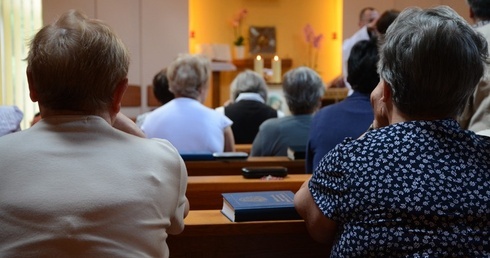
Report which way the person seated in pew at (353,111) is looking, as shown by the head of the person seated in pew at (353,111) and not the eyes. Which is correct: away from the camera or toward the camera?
away from the camera

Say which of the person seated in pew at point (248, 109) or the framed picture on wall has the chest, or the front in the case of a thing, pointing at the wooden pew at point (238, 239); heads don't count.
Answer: the framed picture on wall

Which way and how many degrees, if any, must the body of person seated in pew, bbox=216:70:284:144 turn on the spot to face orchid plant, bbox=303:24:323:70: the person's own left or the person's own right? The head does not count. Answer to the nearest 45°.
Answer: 0° — they already face it

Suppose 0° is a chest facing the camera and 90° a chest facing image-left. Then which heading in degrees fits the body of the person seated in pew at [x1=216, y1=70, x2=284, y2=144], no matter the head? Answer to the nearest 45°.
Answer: approximately 180°

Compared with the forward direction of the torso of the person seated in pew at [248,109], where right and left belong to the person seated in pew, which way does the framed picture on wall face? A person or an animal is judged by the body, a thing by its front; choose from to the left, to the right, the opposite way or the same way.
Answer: the opposite way

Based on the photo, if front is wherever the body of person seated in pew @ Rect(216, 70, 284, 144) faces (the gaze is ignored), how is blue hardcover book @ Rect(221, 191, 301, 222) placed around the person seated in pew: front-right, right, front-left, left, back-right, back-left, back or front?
back

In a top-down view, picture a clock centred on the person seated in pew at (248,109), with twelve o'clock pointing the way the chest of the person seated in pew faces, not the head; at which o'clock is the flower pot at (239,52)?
The flower pot is roughly at 12 o'clock from the person seated in pew.

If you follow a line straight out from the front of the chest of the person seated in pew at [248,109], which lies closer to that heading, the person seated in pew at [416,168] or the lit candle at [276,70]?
the lit candle

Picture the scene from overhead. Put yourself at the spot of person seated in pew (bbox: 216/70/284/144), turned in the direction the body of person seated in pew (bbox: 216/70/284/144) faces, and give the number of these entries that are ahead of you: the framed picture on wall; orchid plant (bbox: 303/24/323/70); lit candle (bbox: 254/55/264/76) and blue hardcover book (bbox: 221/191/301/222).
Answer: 3

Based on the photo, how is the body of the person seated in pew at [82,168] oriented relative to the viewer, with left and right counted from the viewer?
facing away from the viewer

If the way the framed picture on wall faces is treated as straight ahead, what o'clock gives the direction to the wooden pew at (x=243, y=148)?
The wooden pew is roughly at 12 o'clock from the framed picture on wall.

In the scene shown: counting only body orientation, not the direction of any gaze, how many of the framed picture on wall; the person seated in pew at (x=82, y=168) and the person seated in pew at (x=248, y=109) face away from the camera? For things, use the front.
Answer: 2

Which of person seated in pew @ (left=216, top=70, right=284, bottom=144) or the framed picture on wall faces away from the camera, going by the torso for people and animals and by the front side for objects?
the person seated in pew

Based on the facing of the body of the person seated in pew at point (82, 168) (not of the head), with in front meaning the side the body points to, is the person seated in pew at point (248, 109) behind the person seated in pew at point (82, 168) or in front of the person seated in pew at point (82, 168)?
in front
